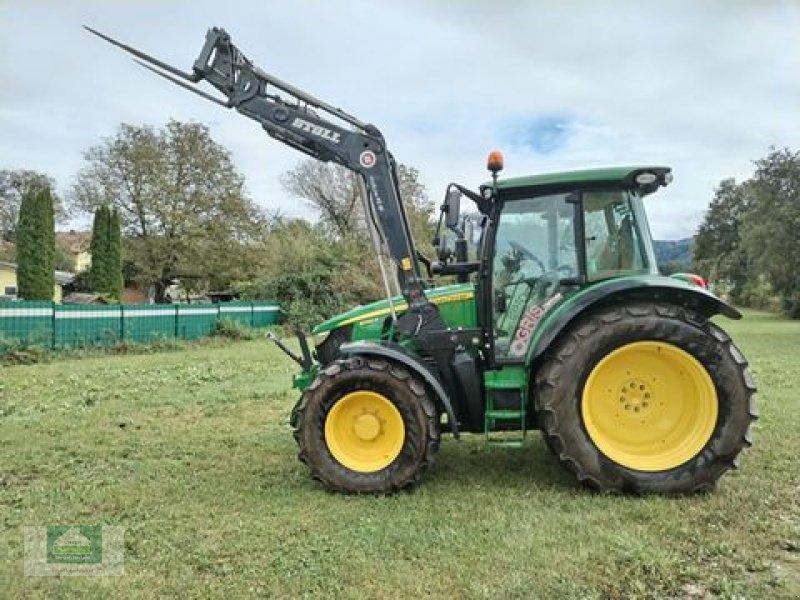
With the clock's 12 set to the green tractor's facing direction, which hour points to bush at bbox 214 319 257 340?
The bush is roughly at 2 o'clock from the green tractor.

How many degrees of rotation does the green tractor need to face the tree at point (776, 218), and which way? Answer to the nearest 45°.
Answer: approximately 90° to its right

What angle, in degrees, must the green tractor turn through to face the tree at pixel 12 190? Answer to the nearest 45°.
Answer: approximately 45° to its right

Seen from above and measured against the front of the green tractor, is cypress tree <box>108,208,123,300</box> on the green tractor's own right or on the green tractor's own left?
on the green tractor's own right

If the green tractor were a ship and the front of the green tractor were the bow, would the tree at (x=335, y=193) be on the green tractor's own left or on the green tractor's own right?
on the green tractor's own right

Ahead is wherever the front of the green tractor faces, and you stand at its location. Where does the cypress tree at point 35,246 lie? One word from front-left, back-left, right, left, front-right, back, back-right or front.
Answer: front-right

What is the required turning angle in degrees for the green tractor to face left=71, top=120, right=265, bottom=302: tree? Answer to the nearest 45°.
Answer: approximately 45° to its right

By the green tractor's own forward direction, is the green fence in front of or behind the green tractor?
in front

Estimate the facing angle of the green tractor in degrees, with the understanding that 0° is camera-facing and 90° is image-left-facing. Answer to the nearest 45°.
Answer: approximately 90°
